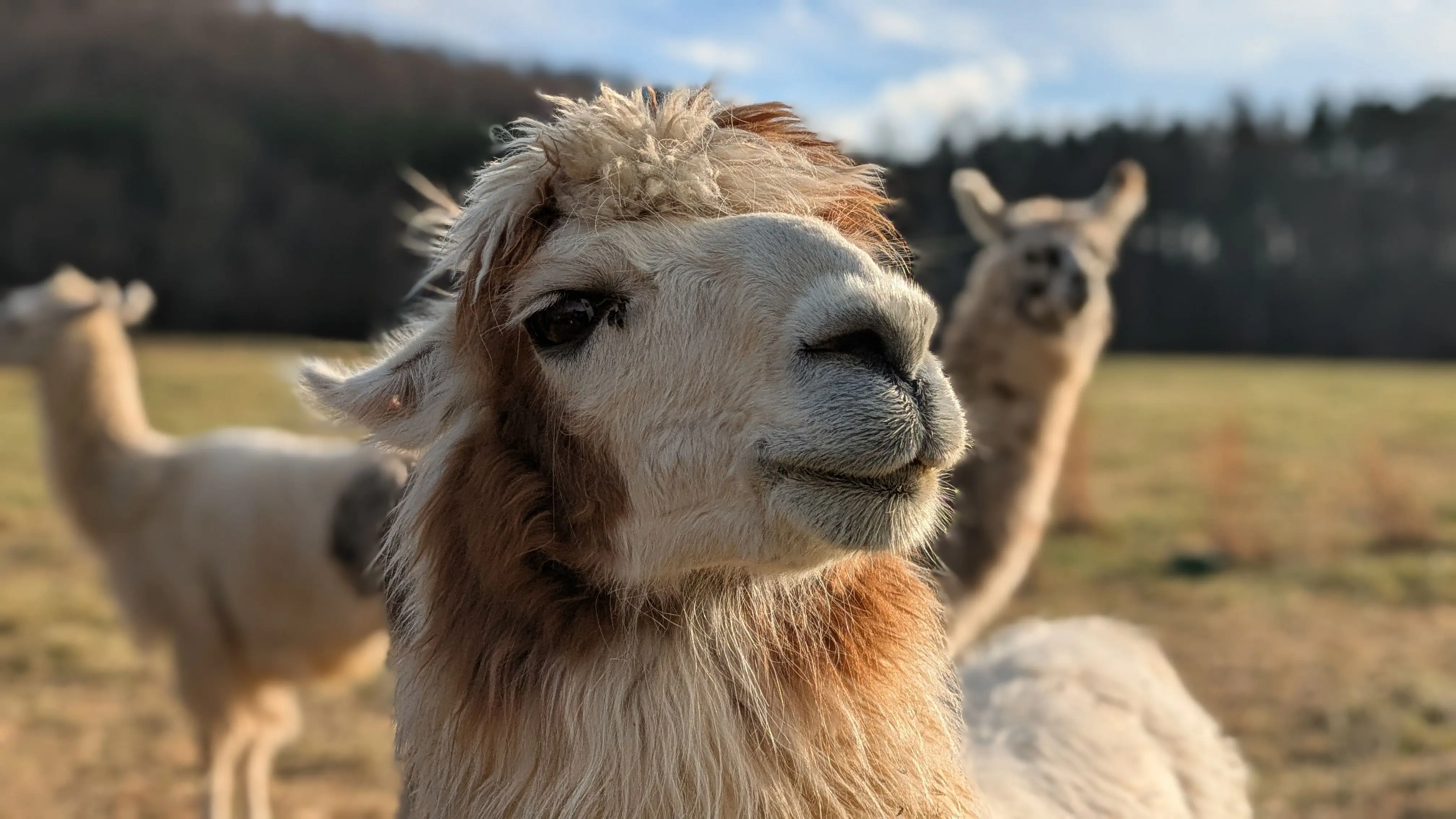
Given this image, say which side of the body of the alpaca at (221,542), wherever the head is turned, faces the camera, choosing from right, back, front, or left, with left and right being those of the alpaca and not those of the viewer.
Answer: left

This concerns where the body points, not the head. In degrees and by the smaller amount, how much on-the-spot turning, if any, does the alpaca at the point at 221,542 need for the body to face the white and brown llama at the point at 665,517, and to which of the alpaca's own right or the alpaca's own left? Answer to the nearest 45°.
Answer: approximately 90° to the alpaca's own left

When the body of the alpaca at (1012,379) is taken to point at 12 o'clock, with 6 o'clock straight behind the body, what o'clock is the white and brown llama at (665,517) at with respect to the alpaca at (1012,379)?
the white and brown llama at (665,517) is roughly at 12 o'clock from the alpaca at (1012,379).

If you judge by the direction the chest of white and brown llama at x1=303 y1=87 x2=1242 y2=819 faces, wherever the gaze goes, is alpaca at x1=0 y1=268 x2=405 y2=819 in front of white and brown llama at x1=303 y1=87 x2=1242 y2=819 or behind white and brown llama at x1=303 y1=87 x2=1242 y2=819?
behind

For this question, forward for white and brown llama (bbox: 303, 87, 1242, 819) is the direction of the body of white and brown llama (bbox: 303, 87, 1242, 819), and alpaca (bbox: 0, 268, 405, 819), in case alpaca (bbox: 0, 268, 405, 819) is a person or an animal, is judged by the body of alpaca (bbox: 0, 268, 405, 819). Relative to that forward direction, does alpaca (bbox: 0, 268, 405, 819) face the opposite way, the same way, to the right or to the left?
to the right

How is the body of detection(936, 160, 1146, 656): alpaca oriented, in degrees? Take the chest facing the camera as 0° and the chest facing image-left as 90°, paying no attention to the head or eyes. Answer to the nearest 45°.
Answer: approximately 0°
